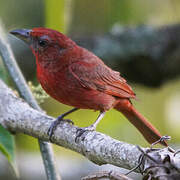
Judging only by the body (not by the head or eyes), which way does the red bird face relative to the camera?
to the viewer's left
